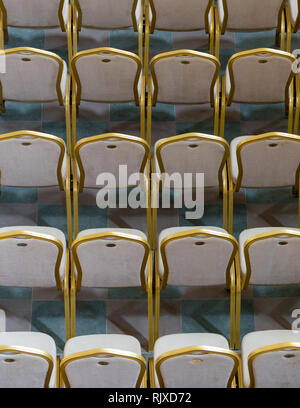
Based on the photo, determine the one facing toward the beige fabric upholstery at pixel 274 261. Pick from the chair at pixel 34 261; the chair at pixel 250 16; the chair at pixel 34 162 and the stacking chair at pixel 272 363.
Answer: the stacking chair

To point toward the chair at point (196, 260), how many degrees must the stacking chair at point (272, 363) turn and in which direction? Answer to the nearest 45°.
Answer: approximately 45° to its left

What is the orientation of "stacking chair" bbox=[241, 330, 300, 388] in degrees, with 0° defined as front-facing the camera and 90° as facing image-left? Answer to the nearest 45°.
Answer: approximately 180°

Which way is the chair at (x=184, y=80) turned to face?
away from the camera

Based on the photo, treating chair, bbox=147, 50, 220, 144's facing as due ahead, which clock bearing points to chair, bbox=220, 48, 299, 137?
chair, bbox=220, 48, 299, 137 is roughly at 3 o'clock from chair, bbox=147, 50, 220, 144.

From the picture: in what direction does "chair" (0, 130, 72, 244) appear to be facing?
away from the camera

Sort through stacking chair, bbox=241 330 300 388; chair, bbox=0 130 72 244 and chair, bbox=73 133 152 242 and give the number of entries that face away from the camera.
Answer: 3

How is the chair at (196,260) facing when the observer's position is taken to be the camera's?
facing away from the viewer

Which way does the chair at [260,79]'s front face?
away from the camera

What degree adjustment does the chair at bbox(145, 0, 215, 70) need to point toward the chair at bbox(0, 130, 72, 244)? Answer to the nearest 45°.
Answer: approximately 135° to its left

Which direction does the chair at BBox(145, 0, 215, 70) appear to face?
away from the camera

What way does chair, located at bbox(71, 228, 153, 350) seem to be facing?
away from the camera

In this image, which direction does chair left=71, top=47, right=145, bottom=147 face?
away from the camera

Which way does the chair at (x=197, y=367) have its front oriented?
away from the camera

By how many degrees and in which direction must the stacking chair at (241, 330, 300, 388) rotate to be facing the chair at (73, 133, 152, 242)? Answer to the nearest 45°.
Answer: approximately 45° to its left

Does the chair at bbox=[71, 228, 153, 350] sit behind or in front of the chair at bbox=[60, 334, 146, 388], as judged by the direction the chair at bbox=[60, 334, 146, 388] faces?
in front
